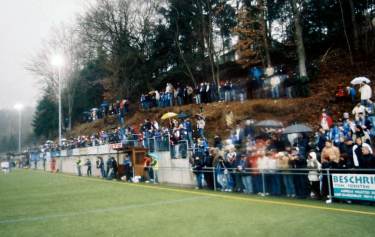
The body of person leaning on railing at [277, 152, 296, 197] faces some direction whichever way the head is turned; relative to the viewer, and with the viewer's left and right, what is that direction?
facing the viewer and to the left of the viewer

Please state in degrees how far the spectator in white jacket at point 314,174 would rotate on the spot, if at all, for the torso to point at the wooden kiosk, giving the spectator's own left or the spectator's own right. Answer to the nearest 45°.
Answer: approximately 90° to the spectator's own right

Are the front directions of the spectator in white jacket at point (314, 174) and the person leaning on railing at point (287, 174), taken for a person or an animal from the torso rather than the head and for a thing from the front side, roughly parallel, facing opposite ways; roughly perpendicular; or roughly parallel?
roughly parallel

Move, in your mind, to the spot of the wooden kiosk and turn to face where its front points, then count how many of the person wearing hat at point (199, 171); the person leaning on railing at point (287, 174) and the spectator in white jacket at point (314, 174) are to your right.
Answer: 0

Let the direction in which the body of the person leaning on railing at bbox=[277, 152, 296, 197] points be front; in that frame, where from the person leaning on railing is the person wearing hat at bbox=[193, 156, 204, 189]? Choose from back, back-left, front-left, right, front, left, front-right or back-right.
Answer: right

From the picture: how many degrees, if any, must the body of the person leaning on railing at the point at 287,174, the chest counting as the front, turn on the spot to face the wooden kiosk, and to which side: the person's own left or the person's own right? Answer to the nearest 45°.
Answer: approximately 90° to the person's own right

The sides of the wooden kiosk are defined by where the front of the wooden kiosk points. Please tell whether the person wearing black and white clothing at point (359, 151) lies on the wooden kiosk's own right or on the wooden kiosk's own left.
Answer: on the wooden kiosk's own left

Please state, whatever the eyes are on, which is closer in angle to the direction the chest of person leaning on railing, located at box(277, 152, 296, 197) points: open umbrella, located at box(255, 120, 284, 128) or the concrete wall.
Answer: the concrete wall

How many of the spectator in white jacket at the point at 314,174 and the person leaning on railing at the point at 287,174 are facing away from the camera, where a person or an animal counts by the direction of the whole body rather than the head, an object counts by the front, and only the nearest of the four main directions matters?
0

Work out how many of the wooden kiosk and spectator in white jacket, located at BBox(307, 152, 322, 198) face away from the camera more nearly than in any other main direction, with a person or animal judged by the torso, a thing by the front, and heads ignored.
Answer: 0

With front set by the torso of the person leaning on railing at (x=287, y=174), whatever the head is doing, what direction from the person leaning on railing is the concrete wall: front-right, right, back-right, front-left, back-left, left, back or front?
right

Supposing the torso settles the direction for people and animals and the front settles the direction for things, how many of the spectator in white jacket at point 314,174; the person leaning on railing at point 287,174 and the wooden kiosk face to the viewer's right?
0

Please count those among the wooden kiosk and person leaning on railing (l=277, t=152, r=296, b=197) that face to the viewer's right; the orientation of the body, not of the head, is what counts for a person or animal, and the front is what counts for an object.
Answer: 0

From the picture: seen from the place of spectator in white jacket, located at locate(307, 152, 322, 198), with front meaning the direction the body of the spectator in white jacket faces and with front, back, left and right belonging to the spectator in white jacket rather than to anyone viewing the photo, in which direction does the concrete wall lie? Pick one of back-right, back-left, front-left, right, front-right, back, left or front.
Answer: right

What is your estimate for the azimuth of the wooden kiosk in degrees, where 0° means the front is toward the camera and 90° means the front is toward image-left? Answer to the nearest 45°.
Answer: approximately 45°

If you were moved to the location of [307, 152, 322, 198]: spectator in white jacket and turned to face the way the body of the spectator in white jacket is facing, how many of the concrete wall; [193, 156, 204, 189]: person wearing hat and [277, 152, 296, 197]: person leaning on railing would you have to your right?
3

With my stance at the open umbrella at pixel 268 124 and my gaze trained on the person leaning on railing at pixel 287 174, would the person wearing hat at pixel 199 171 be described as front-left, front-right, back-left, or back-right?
front-right

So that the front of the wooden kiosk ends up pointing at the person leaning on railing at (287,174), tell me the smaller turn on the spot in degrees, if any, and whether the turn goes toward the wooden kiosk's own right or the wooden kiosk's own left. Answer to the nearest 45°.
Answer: approximately 90° to the wooden kiosk's own left
